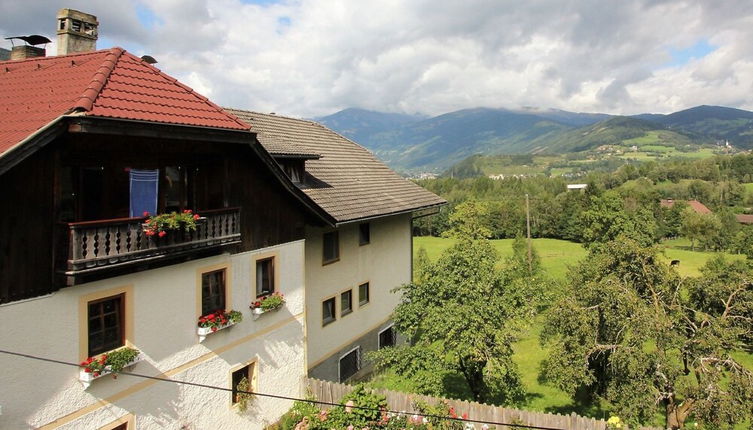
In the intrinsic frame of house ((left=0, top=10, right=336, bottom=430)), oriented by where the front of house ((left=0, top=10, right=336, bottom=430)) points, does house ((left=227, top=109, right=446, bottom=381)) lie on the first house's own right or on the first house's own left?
on the first house's own left
